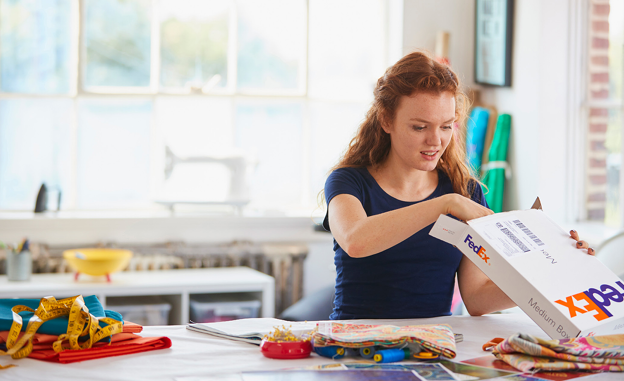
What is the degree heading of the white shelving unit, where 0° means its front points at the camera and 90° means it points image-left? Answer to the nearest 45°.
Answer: approximately 0°

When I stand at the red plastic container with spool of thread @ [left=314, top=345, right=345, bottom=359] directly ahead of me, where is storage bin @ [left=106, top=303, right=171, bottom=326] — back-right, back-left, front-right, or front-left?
back-left

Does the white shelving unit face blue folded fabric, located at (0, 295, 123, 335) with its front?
yes

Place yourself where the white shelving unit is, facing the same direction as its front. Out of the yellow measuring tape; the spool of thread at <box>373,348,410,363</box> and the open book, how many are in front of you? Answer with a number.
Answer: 3

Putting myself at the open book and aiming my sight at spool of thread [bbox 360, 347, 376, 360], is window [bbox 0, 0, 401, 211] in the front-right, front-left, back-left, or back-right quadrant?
back-left

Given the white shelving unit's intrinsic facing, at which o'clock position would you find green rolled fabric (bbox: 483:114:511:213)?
The green rolled fabric is roughly at 9 o'clock from the white shelving unit.

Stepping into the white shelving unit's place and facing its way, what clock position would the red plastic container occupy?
The red plastic container is roughly at 12 o'clock from the white shelving unit.

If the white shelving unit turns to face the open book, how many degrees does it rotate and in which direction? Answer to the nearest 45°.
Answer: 0° — it already faces it
